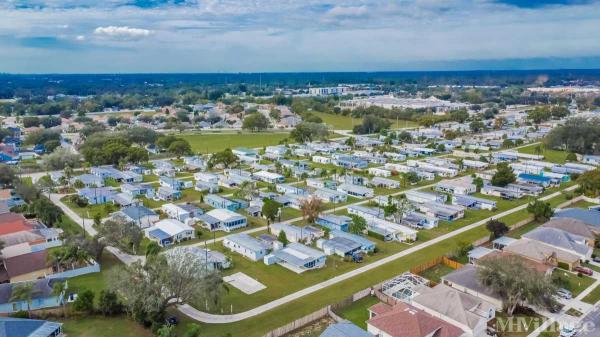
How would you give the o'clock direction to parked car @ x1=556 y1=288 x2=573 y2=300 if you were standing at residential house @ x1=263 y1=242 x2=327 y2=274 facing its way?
The parked car is roughly at 11 o'clock from the residential house.

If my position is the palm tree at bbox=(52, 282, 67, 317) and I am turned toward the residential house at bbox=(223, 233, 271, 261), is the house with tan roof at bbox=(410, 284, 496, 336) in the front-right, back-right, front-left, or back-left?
front-right

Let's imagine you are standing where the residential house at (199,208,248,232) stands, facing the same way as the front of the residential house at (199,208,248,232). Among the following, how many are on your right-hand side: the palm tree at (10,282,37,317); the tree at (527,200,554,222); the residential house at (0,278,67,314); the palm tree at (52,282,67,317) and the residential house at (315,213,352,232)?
3

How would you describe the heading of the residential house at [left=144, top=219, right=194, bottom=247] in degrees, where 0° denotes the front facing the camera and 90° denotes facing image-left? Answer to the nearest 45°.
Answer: approximately 315°

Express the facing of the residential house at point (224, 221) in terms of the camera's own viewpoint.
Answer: facing the viewer and to the right of the viewer
